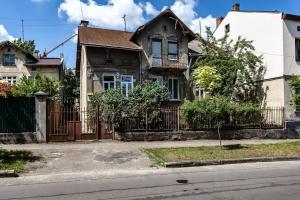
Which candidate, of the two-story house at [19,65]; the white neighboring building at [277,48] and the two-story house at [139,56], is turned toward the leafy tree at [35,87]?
the two-story house at [19,65]

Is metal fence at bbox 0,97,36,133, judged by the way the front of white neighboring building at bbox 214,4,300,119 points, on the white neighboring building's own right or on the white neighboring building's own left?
on the white neighboring building's own right

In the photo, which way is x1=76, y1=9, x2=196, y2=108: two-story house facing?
toward the camera

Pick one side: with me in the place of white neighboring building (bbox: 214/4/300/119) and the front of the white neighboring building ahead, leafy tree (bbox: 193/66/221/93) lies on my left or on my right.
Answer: on my right

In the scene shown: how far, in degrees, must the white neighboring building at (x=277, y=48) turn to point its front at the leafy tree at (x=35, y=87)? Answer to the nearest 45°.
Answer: approximately 135° to its right

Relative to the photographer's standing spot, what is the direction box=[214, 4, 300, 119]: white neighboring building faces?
facing the viewer and to the right of the viewer

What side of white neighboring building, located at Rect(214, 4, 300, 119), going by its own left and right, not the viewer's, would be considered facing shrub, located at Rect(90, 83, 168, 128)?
right

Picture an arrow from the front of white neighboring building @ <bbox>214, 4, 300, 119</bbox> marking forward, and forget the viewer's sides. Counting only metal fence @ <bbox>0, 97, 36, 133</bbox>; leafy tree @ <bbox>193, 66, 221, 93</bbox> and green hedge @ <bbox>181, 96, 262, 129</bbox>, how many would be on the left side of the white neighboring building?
0

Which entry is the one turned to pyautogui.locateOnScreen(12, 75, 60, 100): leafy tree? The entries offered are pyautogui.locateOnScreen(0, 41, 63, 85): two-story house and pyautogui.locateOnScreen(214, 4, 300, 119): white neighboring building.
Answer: the two-story house

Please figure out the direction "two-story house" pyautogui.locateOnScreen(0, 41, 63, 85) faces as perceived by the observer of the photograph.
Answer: facing the viewer

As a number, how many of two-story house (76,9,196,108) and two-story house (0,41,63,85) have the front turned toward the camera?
2

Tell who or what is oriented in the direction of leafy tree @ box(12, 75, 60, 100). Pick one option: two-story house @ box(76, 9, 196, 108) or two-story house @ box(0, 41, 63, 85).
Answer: two-story house @ box(0, 41, 63, 85)

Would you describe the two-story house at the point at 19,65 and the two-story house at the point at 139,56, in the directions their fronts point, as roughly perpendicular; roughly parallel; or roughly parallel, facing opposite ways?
roughly parallel

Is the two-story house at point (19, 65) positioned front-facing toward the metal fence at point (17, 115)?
yes

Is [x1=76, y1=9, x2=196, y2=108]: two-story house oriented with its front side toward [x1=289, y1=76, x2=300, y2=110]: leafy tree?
no
